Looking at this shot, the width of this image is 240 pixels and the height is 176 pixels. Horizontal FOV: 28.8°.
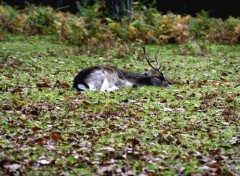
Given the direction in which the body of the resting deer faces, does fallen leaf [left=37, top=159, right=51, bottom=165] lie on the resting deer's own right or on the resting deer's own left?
on the resting deer's own right

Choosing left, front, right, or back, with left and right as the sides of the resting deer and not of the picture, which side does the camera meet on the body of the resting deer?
right
